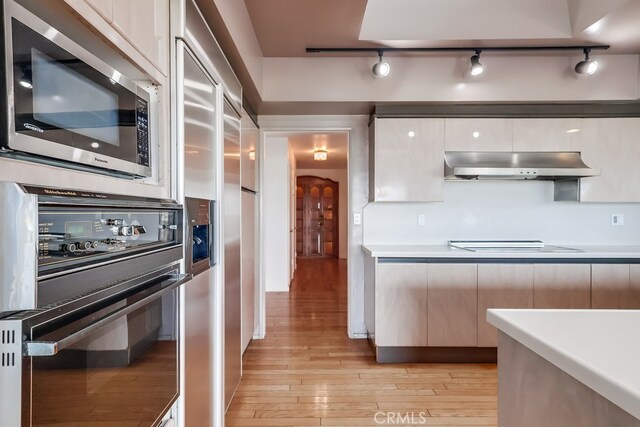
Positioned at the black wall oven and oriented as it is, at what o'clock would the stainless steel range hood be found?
The stainless steel range hood is roughly at 10 o'clock from the black wall oven.

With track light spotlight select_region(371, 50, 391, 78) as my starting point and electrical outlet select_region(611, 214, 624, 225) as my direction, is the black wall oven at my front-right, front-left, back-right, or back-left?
back-right

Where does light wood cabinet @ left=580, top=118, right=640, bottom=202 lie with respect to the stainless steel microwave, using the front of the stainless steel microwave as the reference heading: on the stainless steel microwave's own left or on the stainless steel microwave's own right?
on the stainless steel microwave's own left

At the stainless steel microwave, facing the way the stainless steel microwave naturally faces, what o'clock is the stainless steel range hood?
The stainless steel range hood is roughly at 10 o'clock from the stainless steel microwave.

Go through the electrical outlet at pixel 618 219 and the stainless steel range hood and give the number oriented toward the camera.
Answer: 2

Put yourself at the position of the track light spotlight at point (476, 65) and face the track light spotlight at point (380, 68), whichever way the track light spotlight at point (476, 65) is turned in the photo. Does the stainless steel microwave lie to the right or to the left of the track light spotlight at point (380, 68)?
left

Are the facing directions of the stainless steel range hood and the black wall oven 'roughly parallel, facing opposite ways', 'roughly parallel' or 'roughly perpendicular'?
roughly perpendicular

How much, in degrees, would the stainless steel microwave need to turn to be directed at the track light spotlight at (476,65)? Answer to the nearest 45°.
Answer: approximately 45° to its left

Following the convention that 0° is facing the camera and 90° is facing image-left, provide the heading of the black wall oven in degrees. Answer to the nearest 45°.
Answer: approximately 315°

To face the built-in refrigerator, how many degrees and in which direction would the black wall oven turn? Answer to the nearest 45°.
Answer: approximately 90° to its left

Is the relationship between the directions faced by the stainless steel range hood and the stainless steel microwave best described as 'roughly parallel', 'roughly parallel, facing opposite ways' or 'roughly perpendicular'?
roughly perpendicular
